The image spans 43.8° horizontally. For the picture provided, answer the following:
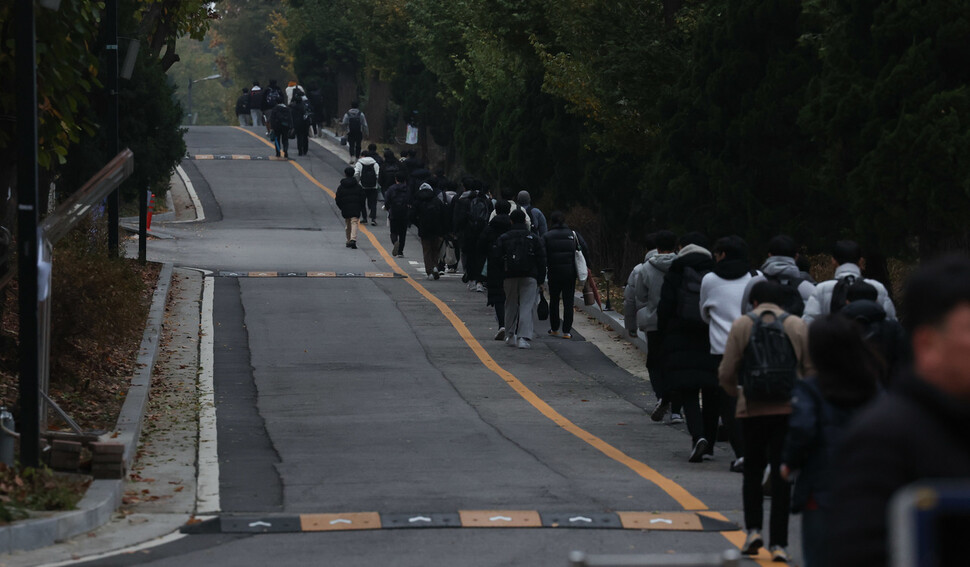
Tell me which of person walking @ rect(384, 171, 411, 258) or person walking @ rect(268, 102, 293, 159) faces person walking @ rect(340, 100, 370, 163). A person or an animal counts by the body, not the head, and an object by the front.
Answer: person walking @ rect(384, 171, 411, 258)

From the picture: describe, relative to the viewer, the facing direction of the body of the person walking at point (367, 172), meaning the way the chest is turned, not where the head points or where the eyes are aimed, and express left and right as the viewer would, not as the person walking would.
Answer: facing away from the viewer

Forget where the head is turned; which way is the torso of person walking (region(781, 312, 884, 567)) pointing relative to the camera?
away from the camera

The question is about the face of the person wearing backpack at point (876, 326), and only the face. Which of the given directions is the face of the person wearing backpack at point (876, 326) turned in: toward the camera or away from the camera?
away from the camera

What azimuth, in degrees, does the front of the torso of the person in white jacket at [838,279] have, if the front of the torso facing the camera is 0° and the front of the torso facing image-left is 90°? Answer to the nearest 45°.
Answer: approximately 180°

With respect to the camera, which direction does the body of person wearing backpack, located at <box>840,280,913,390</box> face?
away from the camera

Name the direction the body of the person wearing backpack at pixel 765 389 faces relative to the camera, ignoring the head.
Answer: away from the camera

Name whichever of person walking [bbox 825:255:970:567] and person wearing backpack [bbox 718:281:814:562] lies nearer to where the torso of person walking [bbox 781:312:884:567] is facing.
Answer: the person wearing backpack

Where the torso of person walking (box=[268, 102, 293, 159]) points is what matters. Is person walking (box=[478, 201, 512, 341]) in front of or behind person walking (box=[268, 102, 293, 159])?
behind

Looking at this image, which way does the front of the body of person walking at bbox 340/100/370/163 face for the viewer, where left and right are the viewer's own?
facing away from the viewer

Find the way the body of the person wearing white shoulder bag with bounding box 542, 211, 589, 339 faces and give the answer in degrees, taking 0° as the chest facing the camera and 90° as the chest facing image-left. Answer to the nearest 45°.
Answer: approximately 180°

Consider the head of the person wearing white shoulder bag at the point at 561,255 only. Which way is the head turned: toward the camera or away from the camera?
away from the camera

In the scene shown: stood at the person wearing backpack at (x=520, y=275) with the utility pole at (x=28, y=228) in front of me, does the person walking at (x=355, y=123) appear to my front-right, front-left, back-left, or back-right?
back-right

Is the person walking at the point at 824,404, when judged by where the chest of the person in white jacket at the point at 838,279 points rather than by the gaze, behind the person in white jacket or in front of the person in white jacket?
behind

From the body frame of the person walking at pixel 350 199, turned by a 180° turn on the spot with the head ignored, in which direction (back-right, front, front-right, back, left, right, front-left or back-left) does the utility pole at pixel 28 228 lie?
front

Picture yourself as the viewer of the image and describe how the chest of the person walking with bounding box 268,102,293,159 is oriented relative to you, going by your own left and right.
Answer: facing away from the viewer
